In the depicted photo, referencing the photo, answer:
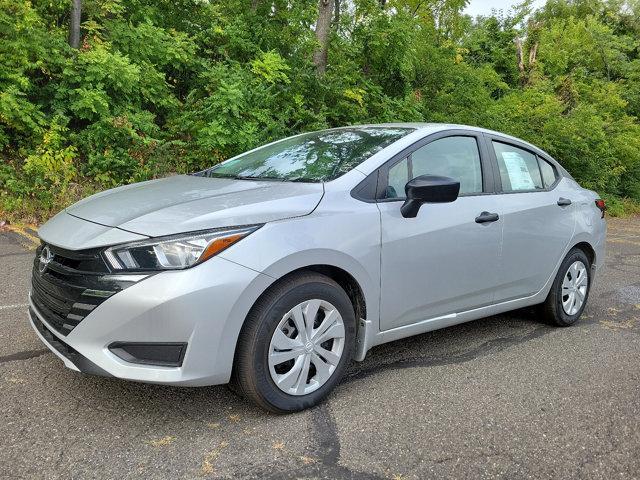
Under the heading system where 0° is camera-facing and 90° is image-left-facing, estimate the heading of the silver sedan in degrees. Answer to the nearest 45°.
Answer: approximately 45°
